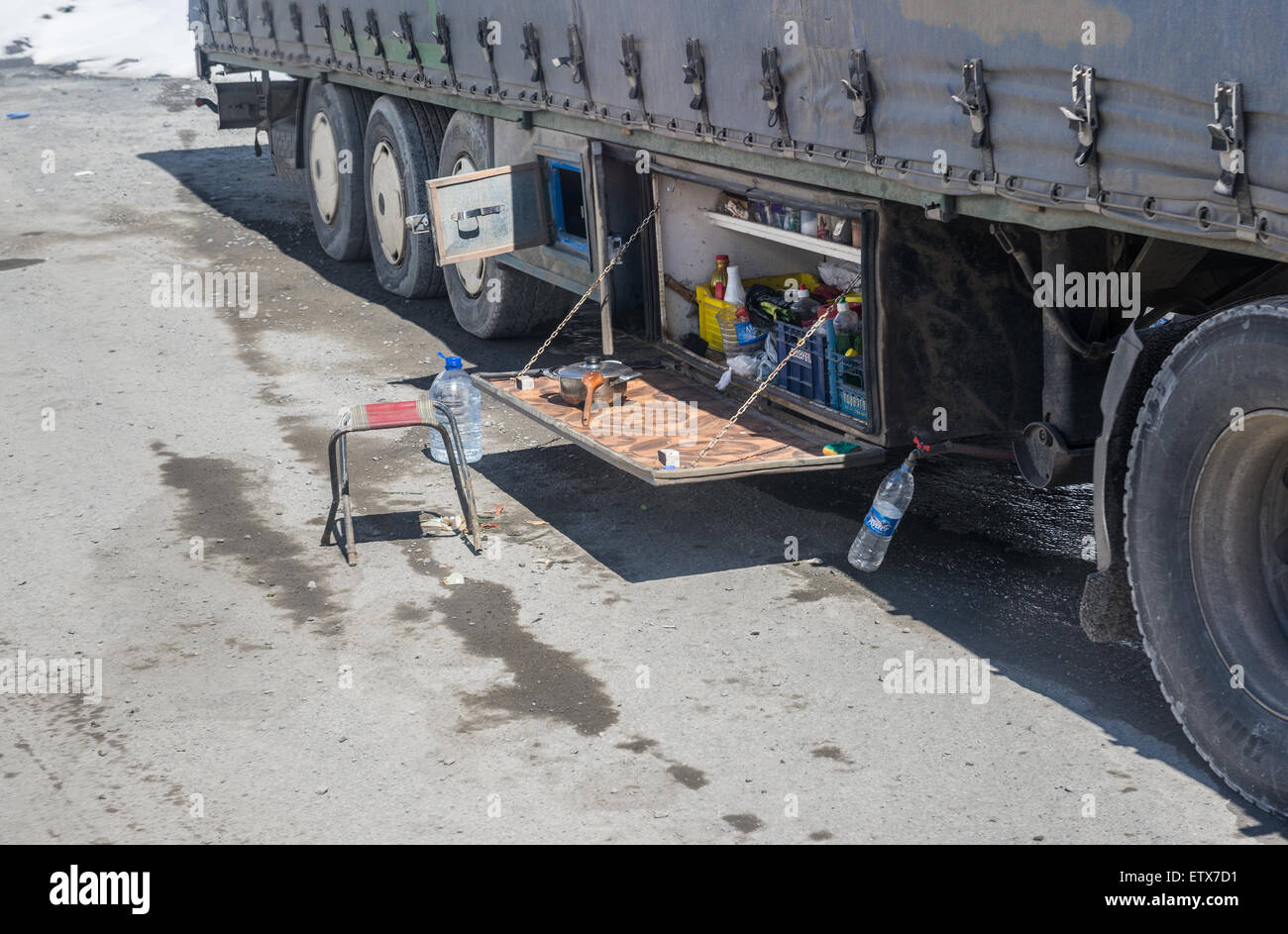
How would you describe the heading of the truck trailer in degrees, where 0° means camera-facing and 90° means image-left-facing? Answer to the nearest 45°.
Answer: approximately 315°
